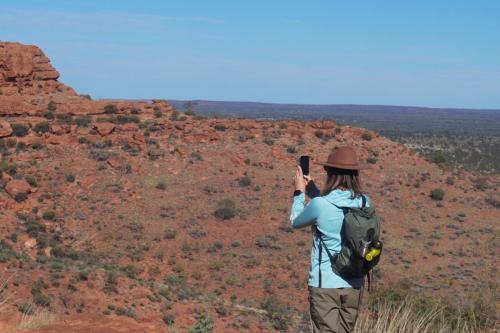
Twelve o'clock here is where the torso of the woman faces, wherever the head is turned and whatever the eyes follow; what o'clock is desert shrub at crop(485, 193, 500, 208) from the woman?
The desert shrub is roughly at 2 o'clock from the woman.

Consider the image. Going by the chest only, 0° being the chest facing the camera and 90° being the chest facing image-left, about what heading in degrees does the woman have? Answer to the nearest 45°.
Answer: approximately 135°

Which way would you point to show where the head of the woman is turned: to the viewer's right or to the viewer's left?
to the viewer's left

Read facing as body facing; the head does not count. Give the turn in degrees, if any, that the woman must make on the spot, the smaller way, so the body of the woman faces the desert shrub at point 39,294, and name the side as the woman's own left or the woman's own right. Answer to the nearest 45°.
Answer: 0° — they already face it

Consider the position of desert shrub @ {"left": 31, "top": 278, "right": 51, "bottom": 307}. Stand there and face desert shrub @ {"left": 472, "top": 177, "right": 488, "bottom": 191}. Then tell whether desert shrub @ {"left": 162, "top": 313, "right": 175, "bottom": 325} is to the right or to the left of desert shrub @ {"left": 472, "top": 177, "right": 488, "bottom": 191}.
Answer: right
